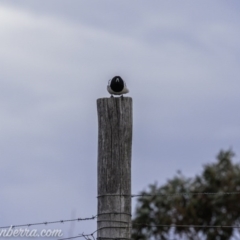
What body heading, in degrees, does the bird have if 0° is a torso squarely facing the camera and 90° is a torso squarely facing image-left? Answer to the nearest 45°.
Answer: approximately 0°

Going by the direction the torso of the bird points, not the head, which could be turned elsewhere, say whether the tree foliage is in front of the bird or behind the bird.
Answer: behind
